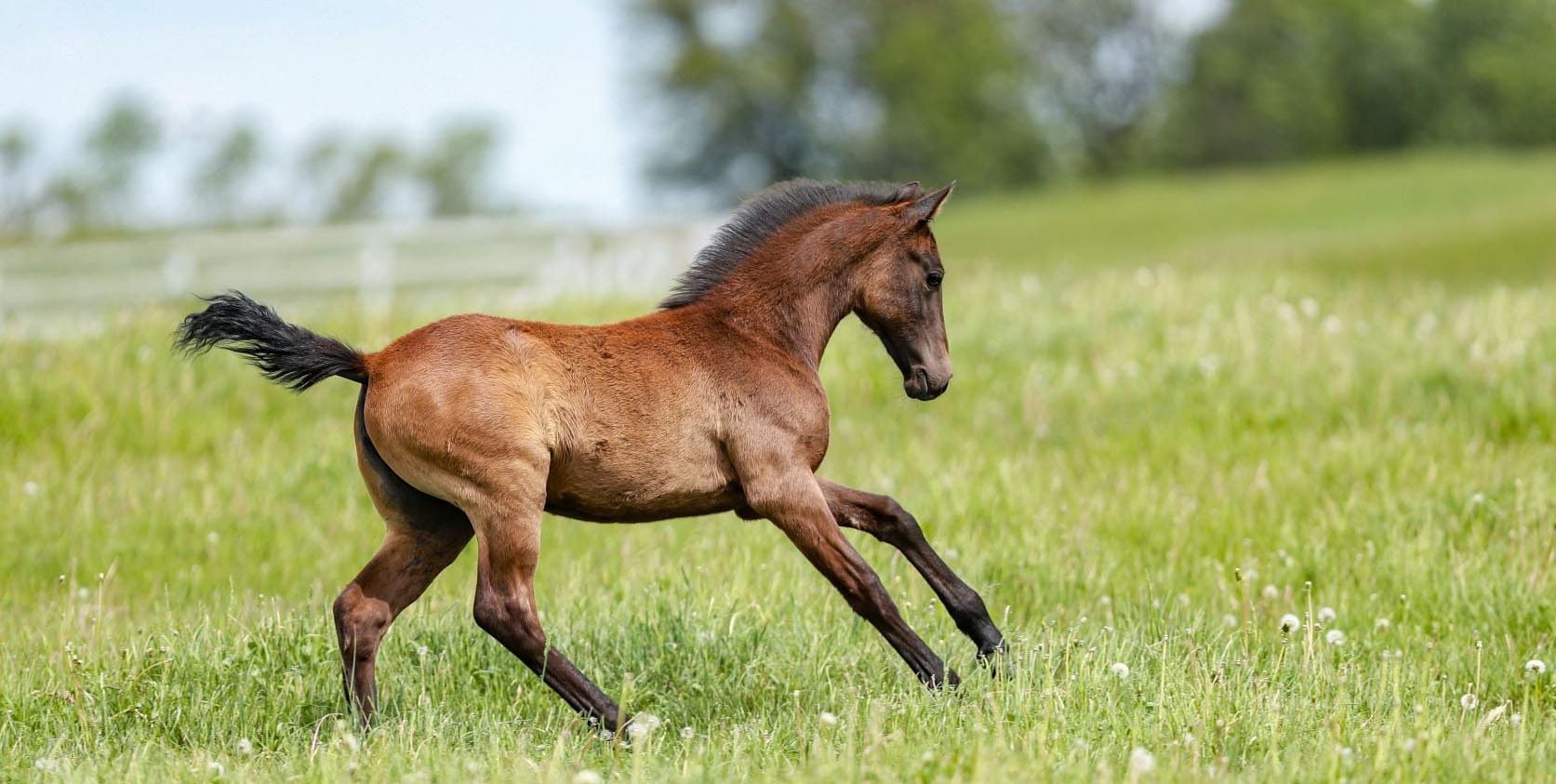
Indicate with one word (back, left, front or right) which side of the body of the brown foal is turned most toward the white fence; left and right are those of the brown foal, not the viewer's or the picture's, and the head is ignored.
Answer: left

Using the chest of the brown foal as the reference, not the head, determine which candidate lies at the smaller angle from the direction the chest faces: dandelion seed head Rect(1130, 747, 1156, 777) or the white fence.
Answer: the dandelion seed head

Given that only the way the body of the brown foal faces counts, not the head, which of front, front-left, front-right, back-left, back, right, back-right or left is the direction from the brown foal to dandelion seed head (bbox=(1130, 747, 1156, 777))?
front-right

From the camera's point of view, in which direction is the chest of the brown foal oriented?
to the viewer's right

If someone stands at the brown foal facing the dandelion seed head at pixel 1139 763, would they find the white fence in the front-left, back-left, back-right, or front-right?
back-left
